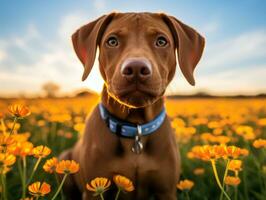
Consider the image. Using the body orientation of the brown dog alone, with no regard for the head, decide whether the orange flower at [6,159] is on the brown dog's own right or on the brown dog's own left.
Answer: on the brown dog's own right

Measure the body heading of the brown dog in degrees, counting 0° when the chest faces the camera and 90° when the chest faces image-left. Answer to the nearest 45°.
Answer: approximately 0°

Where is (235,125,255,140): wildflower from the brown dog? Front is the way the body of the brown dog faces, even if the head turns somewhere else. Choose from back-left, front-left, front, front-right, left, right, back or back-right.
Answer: back-left
